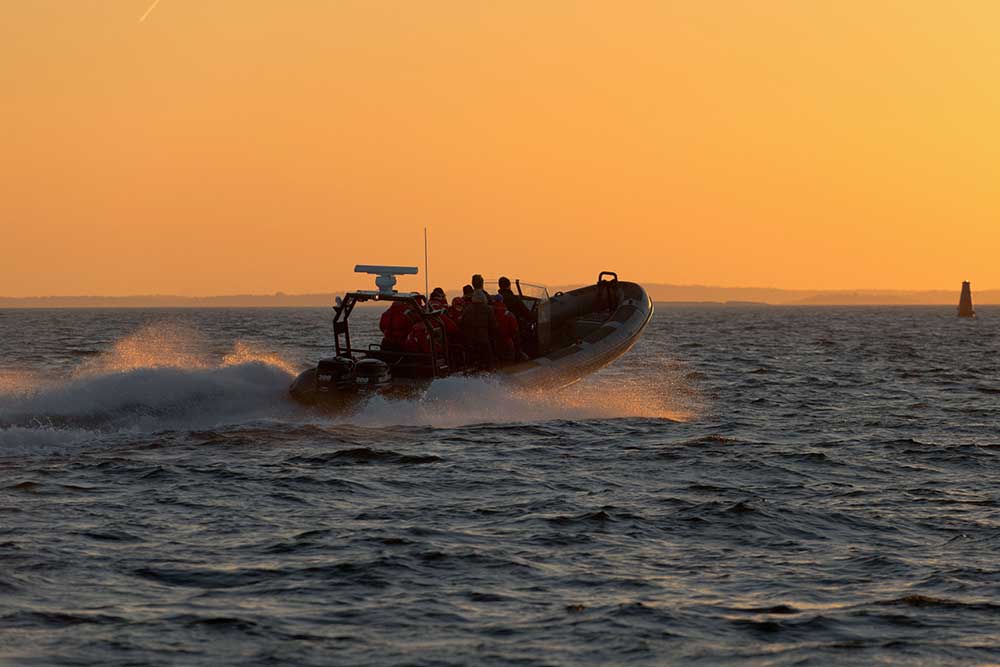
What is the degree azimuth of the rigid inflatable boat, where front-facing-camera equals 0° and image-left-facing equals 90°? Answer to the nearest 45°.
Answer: approximately 225°
